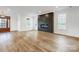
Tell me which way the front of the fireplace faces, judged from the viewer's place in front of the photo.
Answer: facing the viewer and to the left of the viewer
